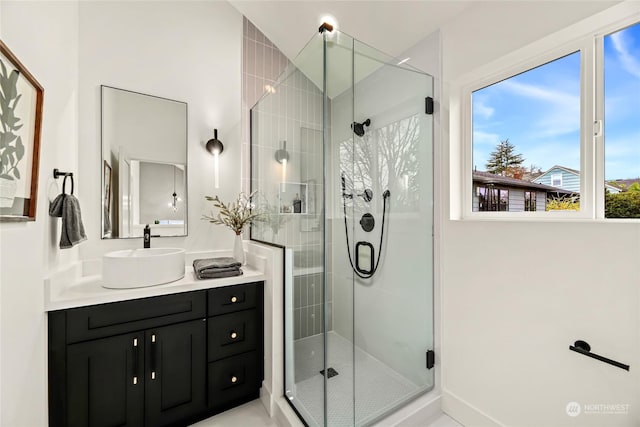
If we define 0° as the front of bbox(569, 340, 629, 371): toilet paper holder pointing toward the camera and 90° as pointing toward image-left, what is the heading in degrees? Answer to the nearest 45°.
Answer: approximately 45°

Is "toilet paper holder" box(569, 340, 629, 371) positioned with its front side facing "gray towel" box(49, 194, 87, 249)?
yes

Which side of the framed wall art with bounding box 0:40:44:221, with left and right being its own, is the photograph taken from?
right

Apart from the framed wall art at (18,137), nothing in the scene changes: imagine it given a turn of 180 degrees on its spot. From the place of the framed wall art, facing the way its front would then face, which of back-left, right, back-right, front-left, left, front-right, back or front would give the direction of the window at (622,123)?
back-left

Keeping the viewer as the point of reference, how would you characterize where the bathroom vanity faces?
facing the viewer and to the right of the viewer

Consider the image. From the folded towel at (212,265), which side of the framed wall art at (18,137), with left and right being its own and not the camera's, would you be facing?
front

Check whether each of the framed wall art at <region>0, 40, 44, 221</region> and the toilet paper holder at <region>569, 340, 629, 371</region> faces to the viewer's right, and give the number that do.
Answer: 1

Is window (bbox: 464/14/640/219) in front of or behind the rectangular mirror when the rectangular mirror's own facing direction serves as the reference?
in front
